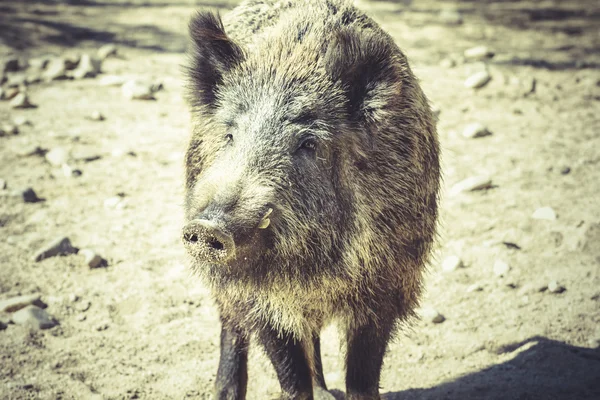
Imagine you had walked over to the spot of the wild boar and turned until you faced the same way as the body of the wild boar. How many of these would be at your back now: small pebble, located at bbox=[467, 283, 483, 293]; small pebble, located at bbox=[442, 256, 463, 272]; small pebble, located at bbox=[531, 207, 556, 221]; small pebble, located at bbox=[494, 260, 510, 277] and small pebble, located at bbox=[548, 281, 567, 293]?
5

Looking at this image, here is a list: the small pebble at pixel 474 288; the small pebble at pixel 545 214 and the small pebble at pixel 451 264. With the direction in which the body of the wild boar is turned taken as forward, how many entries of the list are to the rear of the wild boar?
3

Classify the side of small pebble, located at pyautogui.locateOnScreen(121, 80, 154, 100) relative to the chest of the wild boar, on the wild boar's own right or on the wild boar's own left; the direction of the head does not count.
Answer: on the wild boar's own right

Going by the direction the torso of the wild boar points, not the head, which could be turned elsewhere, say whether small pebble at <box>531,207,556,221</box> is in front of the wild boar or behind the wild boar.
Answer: behind

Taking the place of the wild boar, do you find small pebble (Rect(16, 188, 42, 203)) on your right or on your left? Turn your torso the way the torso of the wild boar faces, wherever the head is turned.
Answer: on your right

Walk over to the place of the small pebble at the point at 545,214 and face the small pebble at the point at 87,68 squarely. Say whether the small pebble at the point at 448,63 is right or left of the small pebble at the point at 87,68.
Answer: right

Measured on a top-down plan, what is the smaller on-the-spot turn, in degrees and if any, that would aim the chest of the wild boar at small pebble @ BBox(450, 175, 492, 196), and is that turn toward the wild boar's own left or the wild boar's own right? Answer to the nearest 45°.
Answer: approximately 180°

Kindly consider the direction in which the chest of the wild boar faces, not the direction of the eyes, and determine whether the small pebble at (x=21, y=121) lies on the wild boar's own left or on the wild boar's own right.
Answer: on the wild boar's own right

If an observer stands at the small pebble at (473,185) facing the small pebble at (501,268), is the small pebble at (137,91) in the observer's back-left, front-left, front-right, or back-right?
back-right

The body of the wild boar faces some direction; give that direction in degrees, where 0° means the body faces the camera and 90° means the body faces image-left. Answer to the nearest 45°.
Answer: approximately 45°

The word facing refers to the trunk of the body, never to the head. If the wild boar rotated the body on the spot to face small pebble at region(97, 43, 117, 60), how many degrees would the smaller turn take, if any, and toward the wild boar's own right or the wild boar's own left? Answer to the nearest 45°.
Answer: approximately 90° to the wild boar's own right

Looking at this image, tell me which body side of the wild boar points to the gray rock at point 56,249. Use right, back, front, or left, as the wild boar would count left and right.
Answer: right

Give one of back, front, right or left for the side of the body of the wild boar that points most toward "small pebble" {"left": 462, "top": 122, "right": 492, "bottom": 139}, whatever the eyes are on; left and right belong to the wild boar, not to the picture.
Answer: back

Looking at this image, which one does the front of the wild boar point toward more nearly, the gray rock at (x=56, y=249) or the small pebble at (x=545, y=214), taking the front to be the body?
the gray rock

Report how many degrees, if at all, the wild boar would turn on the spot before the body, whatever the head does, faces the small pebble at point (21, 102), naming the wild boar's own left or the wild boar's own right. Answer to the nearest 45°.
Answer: approximately 90° to the wild boar's own right
